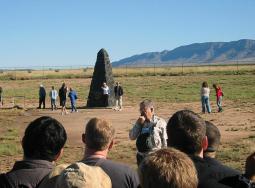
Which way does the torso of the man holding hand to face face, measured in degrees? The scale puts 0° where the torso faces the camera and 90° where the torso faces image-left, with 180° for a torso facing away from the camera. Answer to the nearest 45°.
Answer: approximately 45°

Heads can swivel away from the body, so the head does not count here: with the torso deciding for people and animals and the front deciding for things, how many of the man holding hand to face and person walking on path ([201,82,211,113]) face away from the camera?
1

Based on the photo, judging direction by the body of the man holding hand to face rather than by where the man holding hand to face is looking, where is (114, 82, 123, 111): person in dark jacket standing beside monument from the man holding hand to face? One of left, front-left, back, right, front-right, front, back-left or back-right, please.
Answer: back-right

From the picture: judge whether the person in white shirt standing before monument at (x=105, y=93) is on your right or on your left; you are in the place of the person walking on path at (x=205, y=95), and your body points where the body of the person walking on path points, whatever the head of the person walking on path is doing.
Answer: on your left

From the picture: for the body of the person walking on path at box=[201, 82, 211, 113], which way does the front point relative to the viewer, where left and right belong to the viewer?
facing away from the viewer

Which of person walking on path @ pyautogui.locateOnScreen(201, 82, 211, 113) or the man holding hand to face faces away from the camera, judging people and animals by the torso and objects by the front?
the person walking on path

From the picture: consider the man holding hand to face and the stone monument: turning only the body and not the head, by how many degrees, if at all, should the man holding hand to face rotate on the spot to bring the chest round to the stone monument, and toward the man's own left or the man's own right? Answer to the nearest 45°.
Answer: approximately 135° to the man's own right

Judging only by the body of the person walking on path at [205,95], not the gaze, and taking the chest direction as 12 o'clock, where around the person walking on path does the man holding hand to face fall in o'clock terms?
The man holding hand to face is roughly at 6 o'clock from the person walking on path.

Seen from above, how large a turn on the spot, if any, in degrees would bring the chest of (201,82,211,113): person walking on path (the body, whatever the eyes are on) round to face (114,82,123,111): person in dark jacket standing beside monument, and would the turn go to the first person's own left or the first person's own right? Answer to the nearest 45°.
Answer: approximately 45° to the first person's own left
